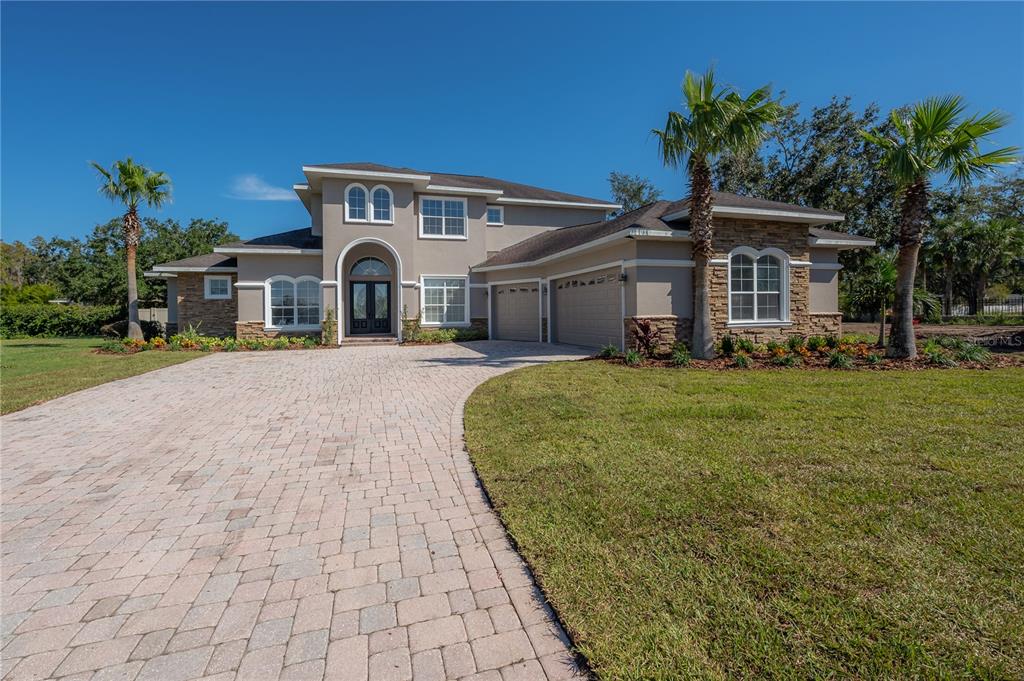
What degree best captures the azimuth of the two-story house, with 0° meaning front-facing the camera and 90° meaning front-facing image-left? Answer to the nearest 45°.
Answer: approximately 0°

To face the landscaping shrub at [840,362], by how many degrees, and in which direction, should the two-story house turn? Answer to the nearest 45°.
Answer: approximately 45° to its left

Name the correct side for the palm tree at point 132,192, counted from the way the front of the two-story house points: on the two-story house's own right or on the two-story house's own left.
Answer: on the two-story house's own right

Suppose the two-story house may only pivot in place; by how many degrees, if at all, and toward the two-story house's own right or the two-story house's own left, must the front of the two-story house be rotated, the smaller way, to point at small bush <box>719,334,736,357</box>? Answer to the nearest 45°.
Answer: approximately 45° to the two-story house's own left

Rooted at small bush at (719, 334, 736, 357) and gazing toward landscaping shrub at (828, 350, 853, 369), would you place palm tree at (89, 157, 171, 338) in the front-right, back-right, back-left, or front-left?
back-right

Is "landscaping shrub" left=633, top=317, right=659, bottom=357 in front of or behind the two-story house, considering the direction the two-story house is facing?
in front

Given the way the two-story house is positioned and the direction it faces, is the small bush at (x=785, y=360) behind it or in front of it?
in front
